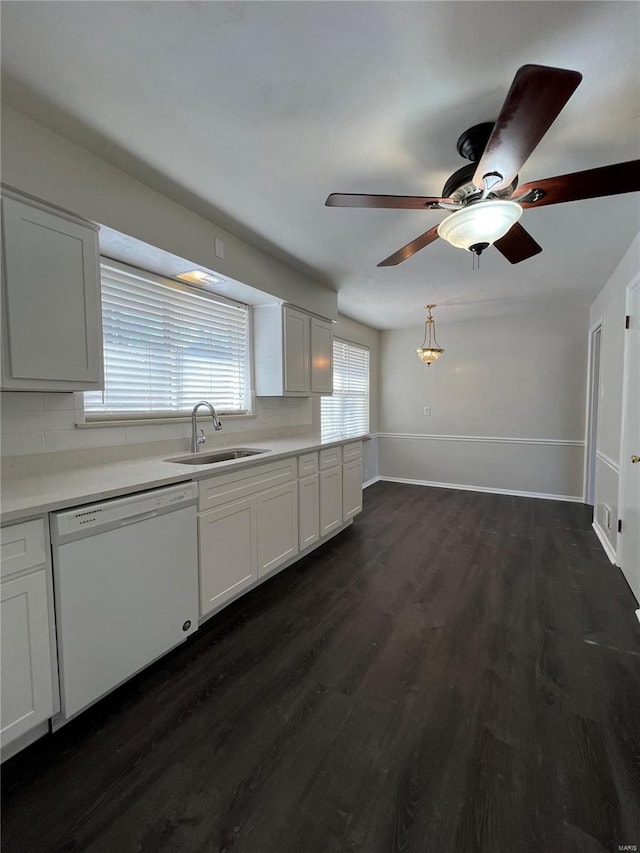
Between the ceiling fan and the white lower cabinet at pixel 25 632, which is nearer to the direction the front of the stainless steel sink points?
the ceiling fan

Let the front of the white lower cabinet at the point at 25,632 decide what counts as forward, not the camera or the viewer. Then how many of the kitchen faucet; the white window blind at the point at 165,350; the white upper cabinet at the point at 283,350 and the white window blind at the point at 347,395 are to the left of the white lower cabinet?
4

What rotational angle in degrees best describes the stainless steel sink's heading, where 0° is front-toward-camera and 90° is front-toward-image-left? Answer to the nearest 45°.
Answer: approximately 315°

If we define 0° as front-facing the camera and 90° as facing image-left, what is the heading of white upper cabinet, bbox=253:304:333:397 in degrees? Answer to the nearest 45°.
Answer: approximately 315°

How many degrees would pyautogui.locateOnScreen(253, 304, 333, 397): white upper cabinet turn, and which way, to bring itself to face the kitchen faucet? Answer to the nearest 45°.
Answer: approximately 90° to its right

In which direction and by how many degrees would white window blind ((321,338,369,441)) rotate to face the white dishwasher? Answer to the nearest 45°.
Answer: approximately 45° to its right

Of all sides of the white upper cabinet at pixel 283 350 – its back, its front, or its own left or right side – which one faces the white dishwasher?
right

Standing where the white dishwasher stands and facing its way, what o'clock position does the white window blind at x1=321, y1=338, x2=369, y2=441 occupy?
The white window blind is roughly at 9 o'clock from the white dishwasher.

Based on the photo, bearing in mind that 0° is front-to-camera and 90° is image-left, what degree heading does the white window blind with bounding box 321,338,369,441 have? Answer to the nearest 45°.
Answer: approximately 315°

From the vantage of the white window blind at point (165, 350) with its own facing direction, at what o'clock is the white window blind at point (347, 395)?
the white window blind at point (347, 395) is roughly at 9 o'clock from the white window blind at point (165, 350).

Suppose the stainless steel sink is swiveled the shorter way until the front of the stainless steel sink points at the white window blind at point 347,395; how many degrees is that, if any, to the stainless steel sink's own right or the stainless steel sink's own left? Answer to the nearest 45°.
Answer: approximately 90° to the stainless steel sink's own left

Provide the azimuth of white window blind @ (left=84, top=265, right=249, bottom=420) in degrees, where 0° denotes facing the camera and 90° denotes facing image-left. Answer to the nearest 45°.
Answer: approximately 315°

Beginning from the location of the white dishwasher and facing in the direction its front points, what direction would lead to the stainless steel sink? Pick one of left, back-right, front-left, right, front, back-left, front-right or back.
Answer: left
